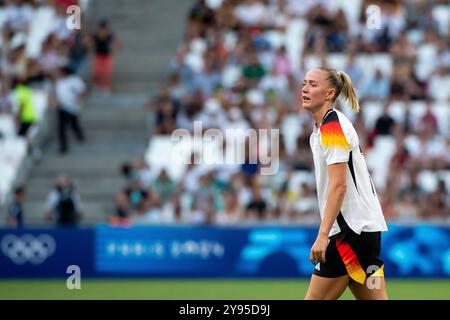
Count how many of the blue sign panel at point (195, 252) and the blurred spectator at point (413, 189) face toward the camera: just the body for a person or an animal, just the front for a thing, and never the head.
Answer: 2

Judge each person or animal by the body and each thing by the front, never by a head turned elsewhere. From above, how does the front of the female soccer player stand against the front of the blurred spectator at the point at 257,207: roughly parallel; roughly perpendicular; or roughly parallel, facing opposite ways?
roughly perpendicular

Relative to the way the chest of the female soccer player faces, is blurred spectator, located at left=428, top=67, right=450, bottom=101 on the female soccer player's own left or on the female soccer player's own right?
on the female soccer player's own right

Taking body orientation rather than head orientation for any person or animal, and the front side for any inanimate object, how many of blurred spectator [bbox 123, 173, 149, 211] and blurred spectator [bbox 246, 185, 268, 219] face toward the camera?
2

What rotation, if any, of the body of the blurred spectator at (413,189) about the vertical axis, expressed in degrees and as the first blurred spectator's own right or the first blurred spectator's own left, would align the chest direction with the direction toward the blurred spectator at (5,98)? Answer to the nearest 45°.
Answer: approximately 90° to the first blurred spectator's own right

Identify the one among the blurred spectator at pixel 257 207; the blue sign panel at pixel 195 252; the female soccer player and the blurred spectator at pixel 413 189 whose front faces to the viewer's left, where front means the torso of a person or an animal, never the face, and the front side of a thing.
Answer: the female soccer player

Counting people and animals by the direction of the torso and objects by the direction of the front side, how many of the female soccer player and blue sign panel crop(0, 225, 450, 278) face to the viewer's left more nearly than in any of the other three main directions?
1

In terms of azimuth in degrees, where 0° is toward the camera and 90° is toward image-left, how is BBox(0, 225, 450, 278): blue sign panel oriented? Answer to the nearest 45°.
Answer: approximately 0°

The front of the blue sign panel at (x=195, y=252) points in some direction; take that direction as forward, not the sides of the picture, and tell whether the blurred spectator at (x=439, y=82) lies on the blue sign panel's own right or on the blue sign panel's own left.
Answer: on the blue sign panel's own left

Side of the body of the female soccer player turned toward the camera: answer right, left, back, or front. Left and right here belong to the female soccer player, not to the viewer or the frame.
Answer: left
